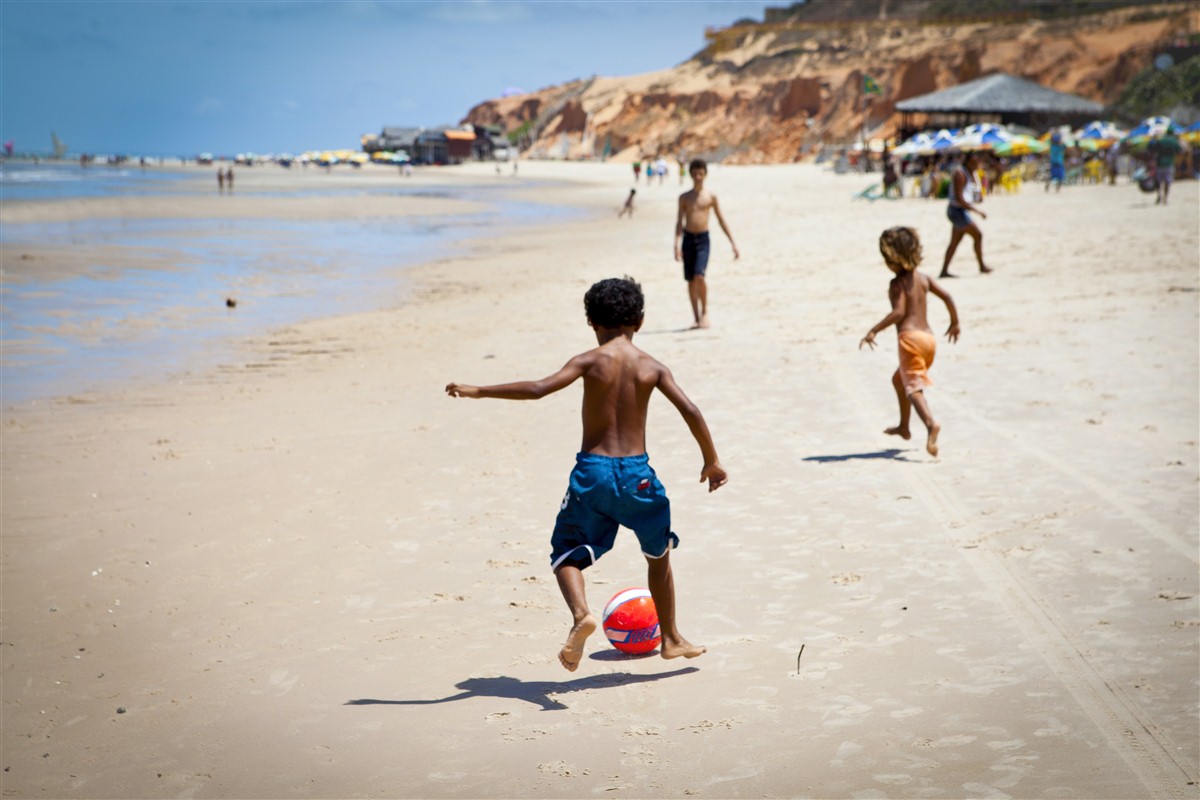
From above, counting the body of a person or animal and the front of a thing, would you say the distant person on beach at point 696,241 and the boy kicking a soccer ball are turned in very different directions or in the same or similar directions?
very different directions

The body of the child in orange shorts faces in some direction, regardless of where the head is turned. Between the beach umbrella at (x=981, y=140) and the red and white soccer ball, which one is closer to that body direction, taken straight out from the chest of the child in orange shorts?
the beach umbrella

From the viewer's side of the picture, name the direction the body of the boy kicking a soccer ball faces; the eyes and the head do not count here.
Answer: away from the camera

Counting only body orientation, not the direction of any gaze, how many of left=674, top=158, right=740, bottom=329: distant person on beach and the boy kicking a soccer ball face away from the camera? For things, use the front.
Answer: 1

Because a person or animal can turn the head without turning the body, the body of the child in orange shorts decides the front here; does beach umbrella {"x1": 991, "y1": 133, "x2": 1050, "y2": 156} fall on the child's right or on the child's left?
on the child's right

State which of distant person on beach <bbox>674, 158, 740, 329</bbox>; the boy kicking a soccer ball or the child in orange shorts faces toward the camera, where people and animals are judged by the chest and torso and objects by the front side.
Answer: the distant person on beach

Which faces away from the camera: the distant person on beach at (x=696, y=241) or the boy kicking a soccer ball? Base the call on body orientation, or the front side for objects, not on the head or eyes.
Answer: the boy kicking a soccer ball

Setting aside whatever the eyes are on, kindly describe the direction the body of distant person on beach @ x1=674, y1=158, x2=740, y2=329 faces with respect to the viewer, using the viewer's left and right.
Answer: facing the viewer

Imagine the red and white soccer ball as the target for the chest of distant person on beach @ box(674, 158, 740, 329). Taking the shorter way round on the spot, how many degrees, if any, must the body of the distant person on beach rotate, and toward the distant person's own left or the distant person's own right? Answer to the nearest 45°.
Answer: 0° — they already face it

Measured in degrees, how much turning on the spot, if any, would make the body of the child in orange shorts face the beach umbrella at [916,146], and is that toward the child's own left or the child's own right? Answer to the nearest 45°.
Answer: approximately 45° to the child's own right

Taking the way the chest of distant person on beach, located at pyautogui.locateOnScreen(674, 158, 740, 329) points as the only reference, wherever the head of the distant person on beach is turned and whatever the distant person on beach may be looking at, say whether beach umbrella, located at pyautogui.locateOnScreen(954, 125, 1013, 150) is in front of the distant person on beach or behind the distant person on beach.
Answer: behind

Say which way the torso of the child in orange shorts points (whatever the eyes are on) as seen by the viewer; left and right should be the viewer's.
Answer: facing away from the viewer and to the left of the viewer

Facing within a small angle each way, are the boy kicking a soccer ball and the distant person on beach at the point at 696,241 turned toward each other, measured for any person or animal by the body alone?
yes
